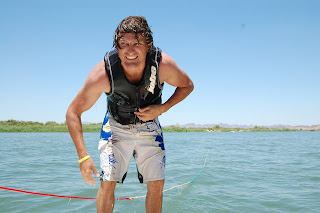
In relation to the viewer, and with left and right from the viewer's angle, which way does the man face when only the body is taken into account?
facing the viewer
